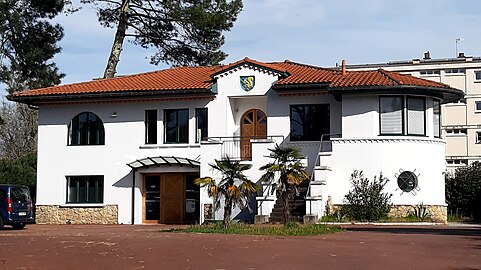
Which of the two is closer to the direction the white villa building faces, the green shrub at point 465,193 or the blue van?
the blue van

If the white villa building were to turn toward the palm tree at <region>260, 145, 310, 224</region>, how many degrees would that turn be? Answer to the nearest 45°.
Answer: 0° — it already faces it

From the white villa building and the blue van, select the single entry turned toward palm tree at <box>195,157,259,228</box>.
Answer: the white villa building

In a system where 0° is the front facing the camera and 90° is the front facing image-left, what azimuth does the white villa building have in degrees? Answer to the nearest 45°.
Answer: approximately 0°

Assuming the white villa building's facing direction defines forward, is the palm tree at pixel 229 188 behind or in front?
in front

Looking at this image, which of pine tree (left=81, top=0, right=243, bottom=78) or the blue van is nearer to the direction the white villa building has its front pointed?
the blue van
